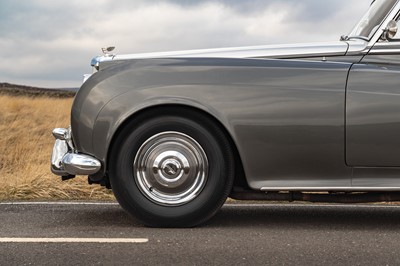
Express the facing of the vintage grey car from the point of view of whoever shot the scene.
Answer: facing to the left of the viewer
